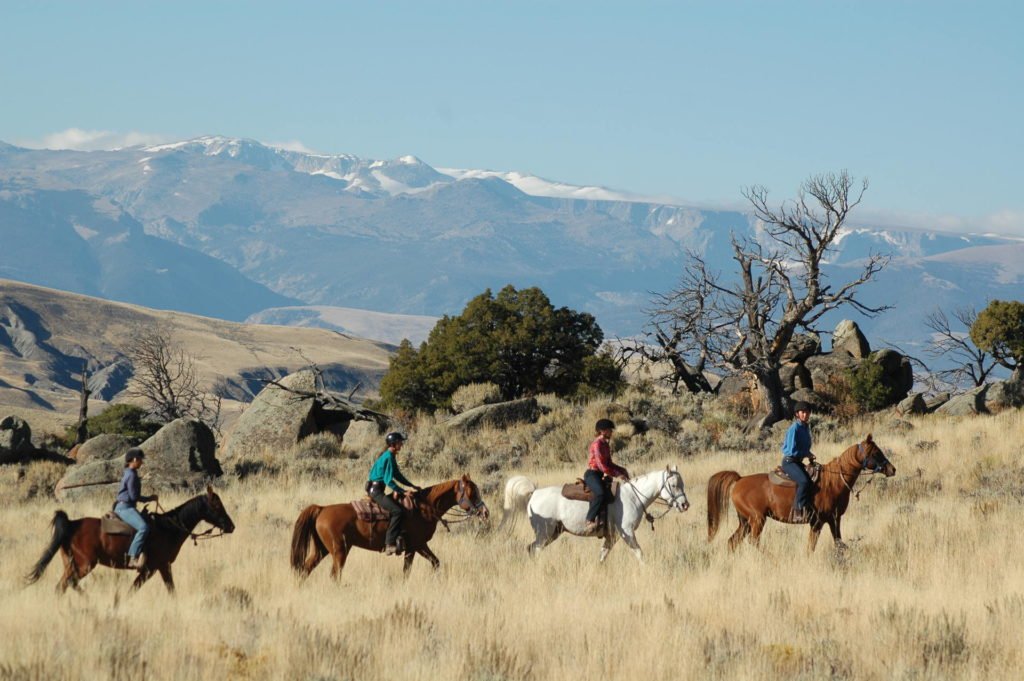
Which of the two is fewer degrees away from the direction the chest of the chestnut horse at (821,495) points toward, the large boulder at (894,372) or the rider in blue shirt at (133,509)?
the large boulder

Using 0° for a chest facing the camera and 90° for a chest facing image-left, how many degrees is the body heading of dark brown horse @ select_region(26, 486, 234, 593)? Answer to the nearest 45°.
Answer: approximately 270°

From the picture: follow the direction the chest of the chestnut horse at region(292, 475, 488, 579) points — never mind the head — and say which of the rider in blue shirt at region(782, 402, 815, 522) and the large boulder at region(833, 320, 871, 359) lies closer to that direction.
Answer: the rider in blue shirt

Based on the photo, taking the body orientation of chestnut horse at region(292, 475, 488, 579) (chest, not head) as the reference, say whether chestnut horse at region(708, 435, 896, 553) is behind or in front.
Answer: in front

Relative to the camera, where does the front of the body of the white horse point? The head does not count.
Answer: to the viewer's right

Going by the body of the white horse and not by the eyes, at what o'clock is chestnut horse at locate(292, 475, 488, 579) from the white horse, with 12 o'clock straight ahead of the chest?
The chestnut horse is roughly at 5 o'clock from the white horse.

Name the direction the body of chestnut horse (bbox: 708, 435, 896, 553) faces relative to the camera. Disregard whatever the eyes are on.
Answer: to the viewer's right

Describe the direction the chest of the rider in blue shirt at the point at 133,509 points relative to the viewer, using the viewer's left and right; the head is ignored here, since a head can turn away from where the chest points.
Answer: facing to the right of the viewer

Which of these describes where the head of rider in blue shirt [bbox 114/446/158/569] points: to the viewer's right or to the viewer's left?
to the viewer's right

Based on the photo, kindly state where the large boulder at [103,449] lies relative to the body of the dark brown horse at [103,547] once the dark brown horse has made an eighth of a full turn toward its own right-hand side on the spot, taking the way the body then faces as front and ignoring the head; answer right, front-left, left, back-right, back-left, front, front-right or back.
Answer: back-left

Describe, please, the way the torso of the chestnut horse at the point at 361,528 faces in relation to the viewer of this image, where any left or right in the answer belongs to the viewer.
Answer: facing to the right of the viewer

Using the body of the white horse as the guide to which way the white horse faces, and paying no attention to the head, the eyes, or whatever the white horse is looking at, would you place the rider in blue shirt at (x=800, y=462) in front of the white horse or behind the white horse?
in front
